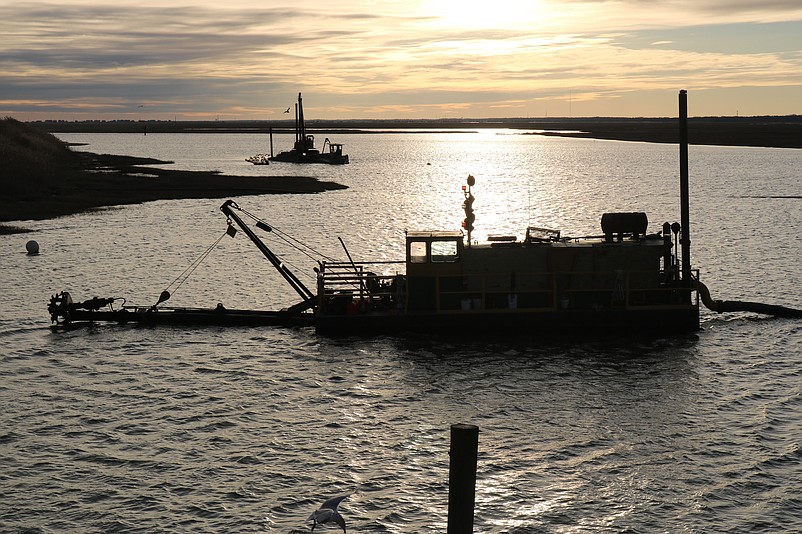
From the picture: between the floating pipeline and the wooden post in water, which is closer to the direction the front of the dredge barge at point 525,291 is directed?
the wooden post in water

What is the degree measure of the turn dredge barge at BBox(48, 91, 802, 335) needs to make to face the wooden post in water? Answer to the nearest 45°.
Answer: approximately 90° to its left

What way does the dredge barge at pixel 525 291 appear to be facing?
to the viewer's left

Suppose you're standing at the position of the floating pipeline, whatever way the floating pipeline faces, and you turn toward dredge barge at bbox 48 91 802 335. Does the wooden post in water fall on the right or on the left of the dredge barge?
left

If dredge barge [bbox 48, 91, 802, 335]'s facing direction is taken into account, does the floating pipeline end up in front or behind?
behind
